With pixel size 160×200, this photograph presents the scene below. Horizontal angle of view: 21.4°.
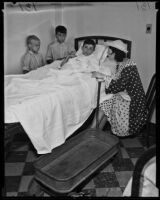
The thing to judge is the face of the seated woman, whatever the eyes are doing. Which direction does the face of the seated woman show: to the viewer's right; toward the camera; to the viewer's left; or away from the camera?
to the viewer's left

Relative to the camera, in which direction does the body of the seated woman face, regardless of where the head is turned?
to the viewer's left

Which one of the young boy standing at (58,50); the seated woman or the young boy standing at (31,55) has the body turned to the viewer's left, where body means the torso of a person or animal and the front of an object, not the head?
the seated woman

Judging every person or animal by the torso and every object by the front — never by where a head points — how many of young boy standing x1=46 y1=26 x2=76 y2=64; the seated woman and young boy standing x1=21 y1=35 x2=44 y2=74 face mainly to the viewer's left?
1

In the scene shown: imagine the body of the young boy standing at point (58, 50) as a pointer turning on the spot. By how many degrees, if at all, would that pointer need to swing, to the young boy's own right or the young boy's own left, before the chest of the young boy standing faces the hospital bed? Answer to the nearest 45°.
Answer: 0° — they already face it

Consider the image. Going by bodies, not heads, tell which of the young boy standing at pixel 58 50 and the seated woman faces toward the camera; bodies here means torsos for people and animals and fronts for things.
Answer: the young boy standing

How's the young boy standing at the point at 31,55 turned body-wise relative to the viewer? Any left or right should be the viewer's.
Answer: facing the viewer and to the right of the viewer

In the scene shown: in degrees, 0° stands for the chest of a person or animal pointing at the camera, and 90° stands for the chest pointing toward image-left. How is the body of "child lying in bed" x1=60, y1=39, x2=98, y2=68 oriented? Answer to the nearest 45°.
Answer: approximately 45°

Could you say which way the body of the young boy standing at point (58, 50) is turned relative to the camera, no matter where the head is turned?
toward the camera

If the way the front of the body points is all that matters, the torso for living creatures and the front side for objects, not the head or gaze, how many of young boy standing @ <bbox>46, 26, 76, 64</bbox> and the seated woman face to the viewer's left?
1

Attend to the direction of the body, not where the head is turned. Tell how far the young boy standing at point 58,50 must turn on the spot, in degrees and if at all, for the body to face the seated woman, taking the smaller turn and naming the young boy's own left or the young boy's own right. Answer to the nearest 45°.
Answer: approximately 45° to the young boy's own left
